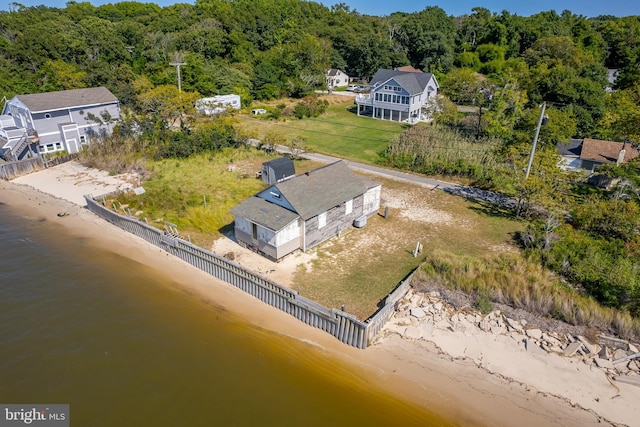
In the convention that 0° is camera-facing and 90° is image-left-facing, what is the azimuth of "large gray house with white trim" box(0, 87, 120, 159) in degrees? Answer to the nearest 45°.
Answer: approximately 45°

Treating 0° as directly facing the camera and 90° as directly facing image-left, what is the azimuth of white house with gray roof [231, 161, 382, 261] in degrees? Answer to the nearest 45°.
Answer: approximately 45°

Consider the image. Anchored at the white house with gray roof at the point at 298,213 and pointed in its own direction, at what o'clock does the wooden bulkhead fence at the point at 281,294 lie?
The wooden bulkhead fence is roughly at 11 o'clock from the white house with gray roof.
